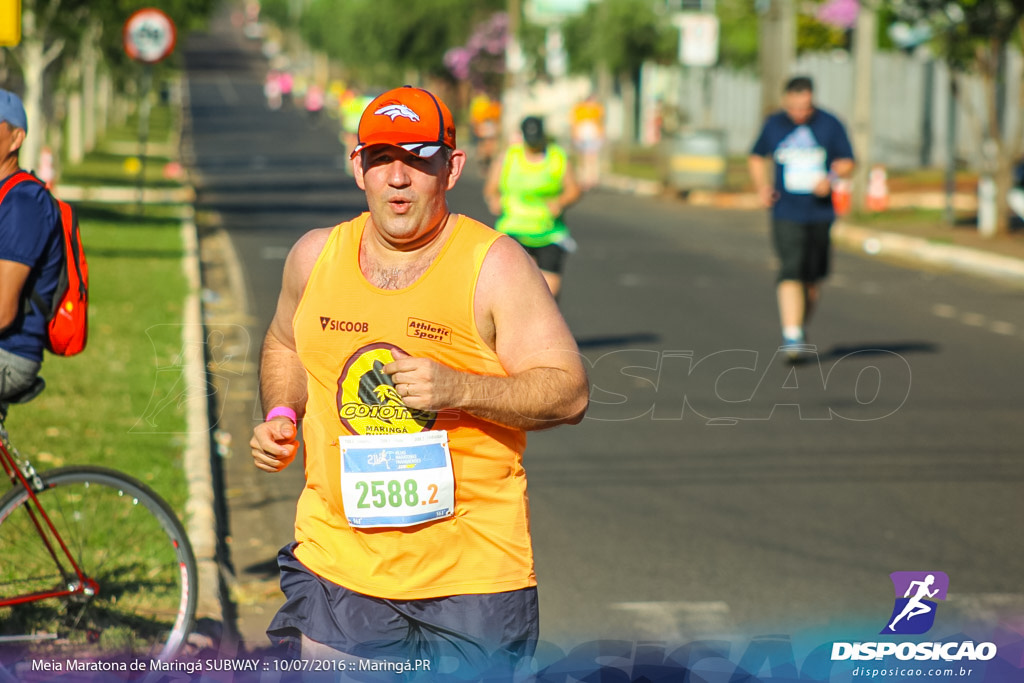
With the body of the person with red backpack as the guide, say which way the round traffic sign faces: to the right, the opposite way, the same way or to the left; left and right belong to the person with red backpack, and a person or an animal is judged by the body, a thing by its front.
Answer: to the left

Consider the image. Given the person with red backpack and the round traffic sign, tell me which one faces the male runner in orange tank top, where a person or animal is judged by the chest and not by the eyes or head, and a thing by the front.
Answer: the round traffic sign

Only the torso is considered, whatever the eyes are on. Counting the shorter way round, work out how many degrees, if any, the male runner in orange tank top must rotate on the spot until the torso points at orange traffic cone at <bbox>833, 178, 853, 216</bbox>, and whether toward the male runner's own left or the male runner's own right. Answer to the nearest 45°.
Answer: approximately 180°

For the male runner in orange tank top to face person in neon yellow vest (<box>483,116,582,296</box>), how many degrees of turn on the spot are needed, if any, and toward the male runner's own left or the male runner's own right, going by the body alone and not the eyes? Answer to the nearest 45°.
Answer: approximately 180°

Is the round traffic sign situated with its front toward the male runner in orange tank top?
yes

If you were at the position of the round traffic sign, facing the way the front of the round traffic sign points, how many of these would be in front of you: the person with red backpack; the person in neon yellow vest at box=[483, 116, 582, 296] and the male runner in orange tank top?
3

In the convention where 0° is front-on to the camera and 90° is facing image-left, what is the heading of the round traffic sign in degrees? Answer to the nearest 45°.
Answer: approximately 0°

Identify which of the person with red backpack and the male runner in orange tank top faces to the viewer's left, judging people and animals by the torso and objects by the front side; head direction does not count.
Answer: the person with red backpack

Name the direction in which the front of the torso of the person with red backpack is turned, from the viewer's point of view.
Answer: to the viewer's left
